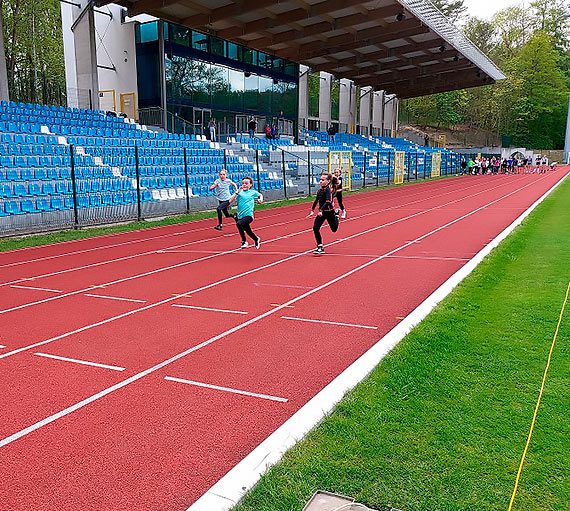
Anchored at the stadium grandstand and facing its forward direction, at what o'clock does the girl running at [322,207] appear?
The girl running is roughly at 1 o'clock from the stadium grandstand.

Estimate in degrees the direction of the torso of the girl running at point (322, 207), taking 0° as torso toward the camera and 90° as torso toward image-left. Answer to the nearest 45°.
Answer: approximately 45°

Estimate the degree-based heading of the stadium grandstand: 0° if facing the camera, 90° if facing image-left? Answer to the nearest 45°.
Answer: approximately 315°

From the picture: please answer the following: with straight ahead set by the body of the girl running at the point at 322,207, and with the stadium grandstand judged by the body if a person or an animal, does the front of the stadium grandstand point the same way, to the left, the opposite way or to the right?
to the left
